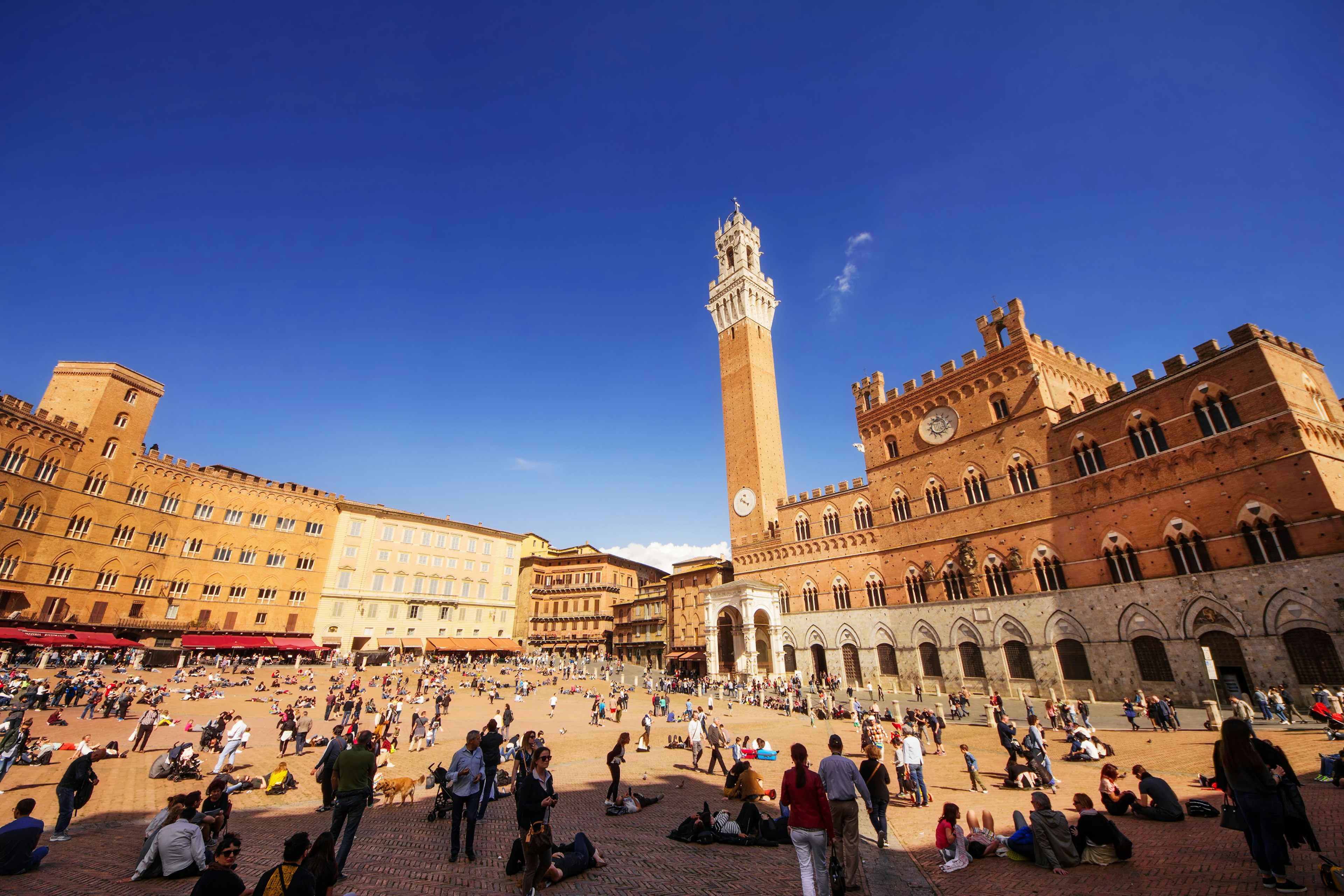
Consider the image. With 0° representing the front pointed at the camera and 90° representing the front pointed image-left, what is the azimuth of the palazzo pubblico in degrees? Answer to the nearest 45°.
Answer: approximately 45°

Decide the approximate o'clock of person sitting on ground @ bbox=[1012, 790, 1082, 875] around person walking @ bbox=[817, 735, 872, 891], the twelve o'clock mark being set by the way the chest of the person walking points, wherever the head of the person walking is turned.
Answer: The person sitting on ground is roughly at 2 o'clock from the person walking.

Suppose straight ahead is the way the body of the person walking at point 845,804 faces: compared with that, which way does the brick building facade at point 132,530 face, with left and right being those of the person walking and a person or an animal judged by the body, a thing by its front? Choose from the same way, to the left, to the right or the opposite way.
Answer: to the right

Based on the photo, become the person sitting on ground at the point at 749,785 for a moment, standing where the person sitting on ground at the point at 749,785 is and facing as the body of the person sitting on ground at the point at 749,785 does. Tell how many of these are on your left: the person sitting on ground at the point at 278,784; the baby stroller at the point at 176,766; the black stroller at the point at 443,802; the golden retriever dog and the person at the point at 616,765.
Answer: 5

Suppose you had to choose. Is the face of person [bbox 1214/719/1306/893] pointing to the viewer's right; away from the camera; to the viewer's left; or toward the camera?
away from the camera

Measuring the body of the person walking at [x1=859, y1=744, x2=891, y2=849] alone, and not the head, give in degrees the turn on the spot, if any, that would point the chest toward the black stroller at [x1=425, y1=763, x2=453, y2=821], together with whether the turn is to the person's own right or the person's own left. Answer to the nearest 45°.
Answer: approximately 90° to the person's own left

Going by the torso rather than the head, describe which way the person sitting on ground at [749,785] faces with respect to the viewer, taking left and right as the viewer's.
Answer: facing away from the viewer

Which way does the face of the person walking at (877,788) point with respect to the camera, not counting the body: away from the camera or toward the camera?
away from the camera

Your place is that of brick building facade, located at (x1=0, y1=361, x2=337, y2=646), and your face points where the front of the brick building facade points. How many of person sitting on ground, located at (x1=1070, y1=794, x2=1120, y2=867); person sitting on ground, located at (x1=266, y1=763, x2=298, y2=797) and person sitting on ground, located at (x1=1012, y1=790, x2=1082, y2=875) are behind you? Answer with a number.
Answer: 0

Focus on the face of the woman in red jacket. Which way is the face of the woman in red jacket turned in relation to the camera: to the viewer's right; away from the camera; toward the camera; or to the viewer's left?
away from the camera

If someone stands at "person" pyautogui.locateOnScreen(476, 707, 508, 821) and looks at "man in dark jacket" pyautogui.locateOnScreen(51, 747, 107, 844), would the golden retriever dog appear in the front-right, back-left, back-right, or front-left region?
front-right

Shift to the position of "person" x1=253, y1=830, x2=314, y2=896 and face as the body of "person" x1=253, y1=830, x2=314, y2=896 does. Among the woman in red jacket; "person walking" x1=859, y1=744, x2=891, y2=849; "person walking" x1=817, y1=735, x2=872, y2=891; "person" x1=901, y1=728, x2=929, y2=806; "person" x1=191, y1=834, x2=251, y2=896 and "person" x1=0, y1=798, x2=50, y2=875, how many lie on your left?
2
